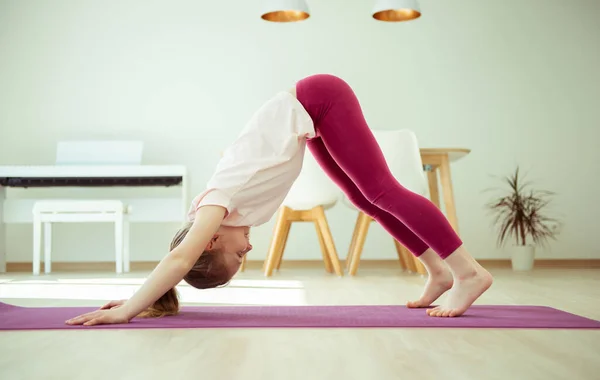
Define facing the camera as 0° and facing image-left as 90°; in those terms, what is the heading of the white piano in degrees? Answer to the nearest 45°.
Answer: approximately 0°

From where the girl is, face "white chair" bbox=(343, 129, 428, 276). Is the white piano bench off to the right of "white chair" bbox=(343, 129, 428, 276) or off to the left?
left

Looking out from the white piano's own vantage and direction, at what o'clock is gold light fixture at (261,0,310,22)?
The gold light fixture is roughly at 10 o'clock from the white piano.

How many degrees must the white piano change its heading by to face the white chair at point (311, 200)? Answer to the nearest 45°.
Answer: approximately 45° to its left
